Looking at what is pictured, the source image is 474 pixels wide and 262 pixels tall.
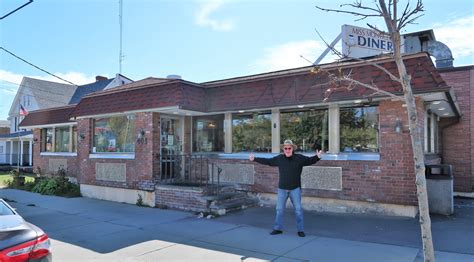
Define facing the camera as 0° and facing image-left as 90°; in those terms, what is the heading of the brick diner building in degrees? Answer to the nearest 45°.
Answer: approximately 45°

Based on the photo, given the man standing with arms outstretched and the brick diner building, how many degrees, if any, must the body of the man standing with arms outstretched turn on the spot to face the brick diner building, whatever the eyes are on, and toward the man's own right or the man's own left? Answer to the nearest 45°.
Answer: approximately 180°

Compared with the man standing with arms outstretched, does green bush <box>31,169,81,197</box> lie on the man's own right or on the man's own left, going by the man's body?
on the man's own right

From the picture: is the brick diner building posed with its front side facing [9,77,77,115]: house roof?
no

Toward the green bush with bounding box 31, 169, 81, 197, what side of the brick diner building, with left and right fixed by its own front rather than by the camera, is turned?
right

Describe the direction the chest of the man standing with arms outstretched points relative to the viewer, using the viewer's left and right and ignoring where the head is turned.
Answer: facing the viewer

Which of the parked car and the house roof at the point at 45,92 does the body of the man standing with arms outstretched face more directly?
the parked car

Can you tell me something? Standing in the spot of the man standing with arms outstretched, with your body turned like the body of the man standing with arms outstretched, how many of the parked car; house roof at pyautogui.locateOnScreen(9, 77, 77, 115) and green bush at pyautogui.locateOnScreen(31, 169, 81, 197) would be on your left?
0

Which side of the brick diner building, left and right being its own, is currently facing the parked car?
front

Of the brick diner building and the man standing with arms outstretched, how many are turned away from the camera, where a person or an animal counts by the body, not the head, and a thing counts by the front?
0
